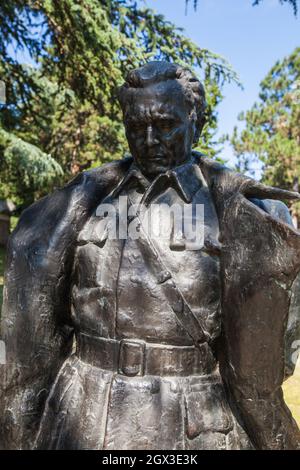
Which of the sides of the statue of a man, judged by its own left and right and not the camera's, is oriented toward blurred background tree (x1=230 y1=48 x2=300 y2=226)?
back

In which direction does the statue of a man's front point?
toward the camera
